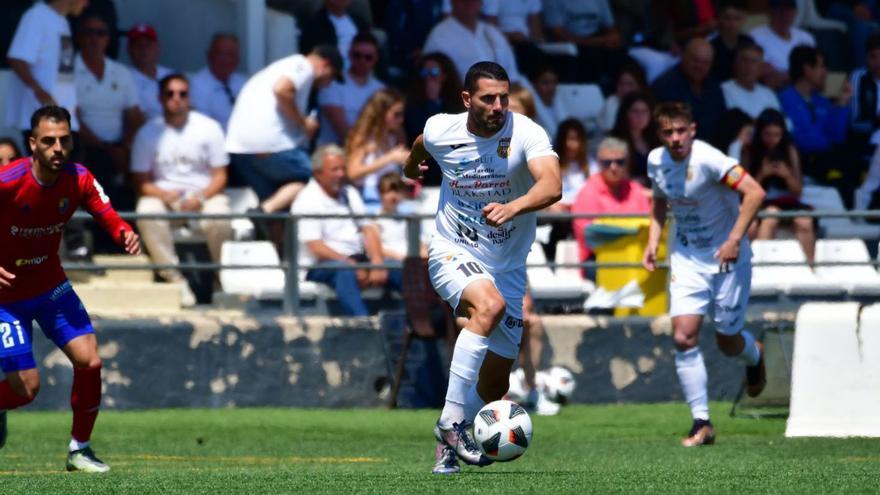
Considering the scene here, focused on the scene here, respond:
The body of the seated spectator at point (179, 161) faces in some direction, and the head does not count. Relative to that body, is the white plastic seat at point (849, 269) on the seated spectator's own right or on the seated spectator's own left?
on the seated spectator's own left

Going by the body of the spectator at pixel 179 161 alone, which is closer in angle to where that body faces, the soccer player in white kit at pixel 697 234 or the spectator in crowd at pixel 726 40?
the soccer player in white kit

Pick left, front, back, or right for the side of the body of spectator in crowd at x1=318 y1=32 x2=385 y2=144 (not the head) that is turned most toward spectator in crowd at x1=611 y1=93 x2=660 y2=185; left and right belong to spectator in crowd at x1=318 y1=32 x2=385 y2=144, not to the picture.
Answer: left

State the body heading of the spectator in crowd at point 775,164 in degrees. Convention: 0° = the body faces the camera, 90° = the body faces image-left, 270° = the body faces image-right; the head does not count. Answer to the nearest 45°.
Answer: approximately 0°

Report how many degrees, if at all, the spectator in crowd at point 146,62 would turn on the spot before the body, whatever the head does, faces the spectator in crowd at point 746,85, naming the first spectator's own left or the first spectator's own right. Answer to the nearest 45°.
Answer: approximately 90° to the first spectator's own left

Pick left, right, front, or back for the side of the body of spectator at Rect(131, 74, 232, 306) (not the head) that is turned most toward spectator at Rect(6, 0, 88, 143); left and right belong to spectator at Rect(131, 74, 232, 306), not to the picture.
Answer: right
